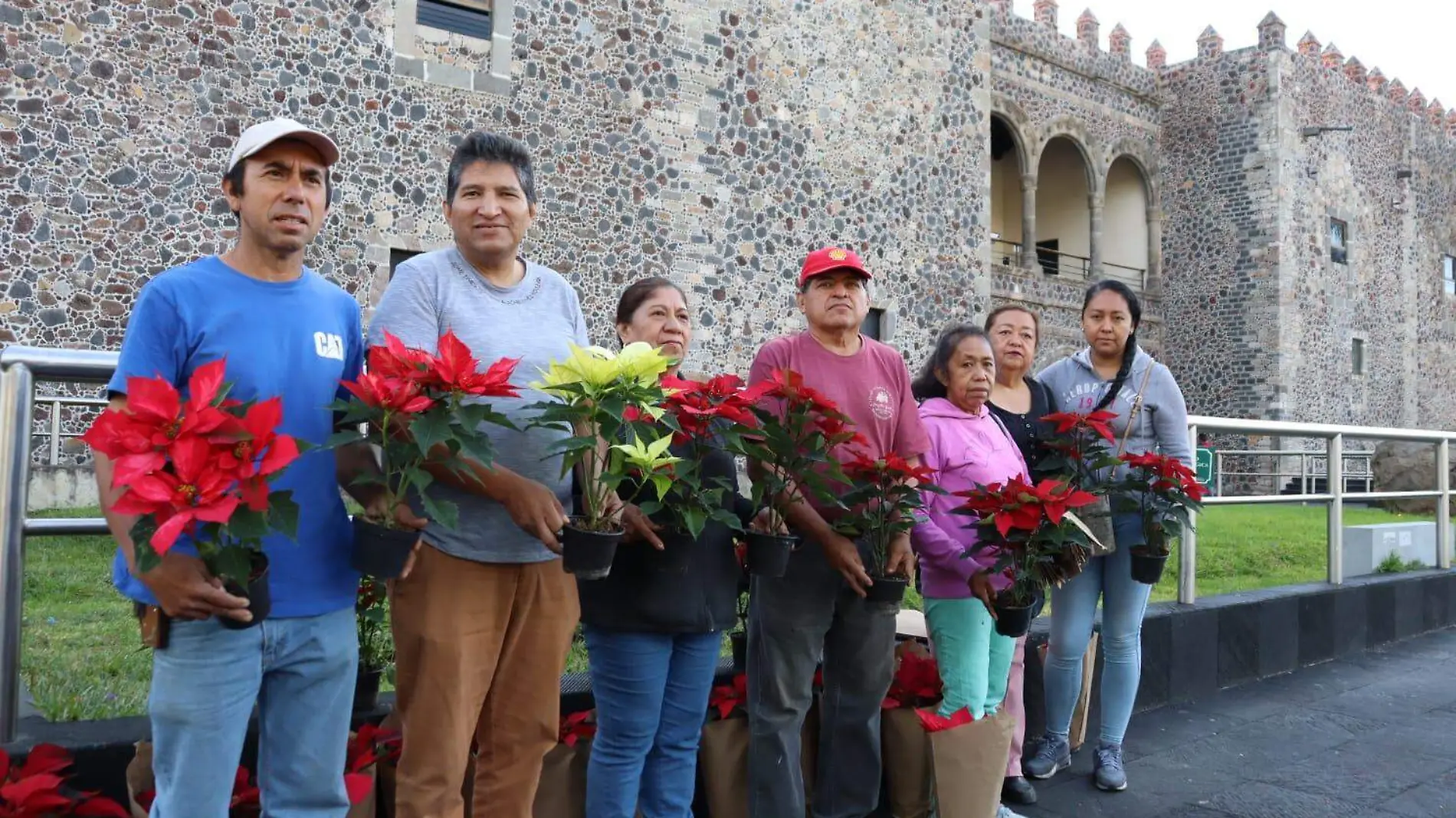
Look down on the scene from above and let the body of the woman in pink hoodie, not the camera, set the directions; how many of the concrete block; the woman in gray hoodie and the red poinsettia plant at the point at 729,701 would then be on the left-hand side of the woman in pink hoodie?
2

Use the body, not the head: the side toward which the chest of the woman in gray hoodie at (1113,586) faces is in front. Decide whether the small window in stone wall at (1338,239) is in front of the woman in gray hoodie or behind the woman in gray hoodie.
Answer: behind

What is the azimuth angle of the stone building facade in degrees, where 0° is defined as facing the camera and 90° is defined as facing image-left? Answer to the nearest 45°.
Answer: approximately 315°

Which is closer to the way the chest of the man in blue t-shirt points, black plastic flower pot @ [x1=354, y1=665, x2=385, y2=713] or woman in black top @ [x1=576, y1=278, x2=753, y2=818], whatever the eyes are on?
the woman in black top

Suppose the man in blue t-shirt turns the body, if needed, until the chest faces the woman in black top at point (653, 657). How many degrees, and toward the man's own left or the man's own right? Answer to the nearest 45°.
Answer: approximately 45° to the man's own left

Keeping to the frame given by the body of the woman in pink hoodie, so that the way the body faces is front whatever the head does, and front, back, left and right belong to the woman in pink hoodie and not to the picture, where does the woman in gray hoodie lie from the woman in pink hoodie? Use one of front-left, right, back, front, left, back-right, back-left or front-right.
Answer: left

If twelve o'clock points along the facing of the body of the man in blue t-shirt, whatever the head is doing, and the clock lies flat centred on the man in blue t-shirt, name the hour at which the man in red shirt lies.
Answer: The man in red shirt is roughly at 10 o'clock from the man in blue t-shirt.

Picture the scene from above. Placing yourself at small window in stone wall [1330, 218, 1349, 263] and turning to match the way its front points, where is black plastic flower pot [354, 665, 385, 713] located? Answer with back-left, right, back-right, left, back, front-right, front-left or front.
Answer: front-right

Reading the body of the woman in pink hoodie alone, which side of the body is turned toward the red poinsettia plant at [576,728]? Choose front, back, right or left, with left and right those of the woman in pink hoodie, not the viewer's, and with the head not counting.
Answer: right
